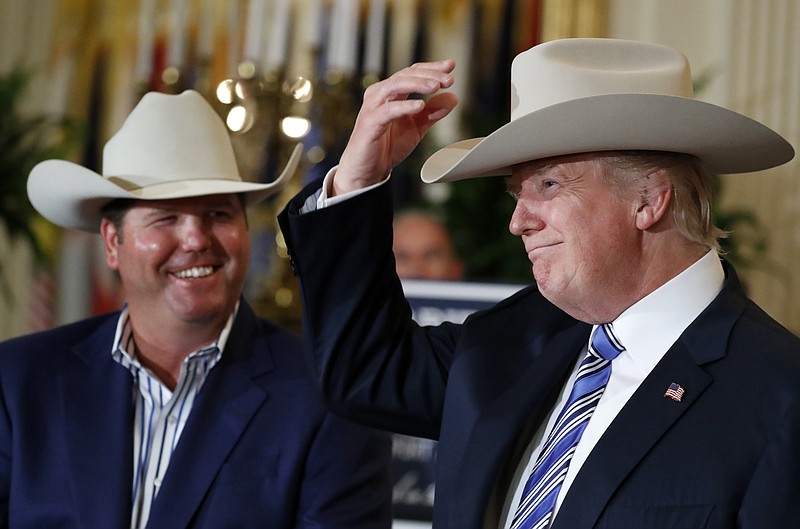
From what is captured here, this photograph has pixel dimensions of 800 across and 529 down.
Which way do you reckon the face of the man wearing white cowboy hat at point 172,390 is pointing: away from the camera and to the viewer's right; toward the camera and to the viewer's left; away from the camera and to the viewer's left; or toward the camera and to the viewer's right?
toward the camera and to the viewer's right

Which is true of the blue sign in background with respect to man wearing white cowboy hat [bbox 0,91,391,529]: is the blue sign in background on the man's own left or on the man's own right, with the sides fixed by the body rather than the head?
on the man's own left

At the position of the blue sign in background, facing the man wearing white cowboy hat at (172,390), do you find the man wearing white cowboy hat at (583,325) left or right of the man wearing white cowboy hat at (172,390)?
left

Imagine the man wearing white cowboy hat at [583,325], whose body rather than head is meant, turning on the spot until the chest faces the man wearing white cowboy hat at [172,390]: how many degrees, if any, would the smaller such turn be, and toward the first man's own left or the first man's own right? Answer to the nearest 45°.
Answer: approximately 90° to the first man's own right

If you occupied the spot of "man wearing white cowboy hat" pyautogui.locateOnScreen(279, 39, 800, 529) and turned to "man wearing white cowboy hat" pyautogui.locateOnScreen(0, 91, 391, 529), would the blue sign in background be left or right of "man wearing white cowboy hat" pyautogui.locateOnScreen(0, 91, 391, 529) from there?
right

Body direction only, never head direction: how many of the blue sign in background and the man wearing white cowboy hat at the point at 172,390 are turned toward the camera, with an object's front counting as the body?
2

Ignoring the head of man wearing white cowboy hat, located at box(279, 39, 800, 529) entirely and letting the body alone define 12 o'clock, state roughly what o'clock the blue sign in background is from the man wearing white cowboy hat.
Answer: The blue sign in background is roughly at 4 o'clock from the man wearing white cowboy hat.

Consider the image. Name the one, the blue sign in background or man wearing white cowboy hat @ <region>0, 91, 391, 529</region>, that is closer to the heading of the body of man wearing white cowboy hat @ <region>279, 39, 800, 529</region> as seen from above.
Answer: the man wearing white cowboy hat

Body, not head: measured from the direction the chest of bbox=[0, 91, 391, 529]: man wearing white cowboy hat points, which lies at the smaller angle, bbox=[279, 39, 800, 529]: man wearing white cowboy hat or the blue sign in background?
the man wearing white cowboy hat

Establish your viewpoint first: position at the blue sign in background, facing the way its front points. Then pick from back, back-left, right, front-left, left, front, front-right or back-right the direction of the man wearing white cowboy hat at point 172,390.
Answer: front-right
